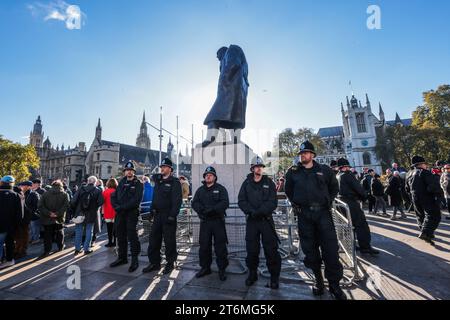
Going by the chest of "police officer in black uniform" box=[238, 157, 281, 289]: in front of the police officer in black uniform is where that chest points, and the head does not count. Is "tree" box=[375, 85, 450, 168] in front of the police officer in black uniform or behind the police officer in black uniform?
behind

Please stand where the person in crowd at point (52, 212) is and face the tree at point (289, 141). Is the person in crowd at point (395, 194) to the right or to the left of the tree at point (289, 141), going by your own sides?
right

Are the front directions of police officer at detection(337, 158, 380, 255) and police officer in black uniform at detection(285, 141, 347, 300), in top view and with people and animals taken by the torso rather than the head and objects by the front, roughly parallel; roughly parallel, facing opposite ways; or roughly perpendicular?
roughly perpendicular

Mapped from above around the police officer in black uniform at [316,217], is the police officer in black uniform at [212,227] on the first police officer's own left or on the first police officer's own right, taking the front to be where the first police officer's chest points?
on the first police officer's own right

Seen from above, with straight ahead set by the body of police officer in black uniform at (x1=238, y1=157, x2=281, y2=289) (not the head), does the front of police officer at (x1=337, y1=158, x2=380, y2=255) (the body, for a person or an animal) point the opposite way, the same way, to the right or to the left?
to the left

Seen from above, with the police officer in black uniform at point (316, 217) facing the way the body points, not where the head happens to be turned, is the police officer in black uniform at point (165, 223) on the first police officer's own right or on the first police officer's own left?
on the first police officer's own right

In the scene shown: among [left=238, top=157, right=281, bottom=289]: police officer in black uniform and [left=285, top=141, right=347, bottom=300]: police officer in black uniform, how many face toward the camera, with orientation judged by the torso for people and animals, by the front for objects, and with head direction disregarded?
2
